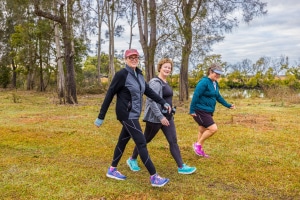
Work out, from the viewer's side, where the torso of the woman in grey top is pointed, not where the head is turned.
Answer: to the viewer's right

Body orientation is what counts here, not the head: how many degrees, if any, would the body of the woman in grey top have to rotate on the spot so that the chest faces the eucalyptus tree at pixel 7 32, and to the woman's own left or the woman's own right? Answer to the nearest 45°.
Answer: approximately 135° to the woman's own left

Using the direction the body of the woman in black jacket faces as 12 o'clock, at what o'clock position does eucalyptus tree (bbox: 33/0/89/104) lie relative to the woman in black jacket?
The eucalyptus tree is roughly at 7 o'clock from the woman in black jacket.

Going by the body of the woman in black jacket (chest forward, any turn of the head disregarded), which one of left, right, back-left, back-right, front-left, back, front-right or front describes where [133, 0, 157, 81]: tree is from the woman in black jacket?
back-left

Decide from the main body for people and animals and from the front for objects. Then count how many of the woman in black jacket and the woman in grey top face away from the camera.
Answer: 0

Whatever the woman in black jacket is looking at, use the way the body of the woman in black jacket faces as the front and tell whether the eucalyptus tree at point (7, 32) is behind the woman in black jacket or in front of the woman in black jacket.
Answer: behind

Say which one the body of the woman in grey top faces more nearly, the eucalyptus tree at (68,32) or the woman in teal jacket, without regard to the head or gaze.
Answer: the woman in teal jacket

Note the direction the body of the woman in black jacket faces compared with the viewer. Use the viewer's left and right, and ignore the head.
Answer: facing the viewer and to the right of the viewer

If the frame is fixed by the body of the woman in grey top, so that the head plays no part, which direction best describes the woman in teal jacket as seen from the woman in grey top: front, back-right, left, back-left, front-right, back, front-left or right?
front-left

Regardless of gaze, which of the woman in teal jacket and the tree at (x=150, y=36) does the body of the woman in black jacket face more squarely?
the woman in teal jacket

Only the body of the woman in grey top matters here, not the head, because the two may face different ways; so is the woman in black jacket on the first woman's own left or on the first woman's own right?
on the first woman's own right

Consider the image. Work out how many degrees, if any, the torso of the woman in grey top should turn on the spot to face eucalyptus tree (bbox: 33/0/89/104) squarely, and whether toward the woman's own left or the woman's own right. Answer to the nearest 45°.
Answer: approximately 135° to the woman's own left
